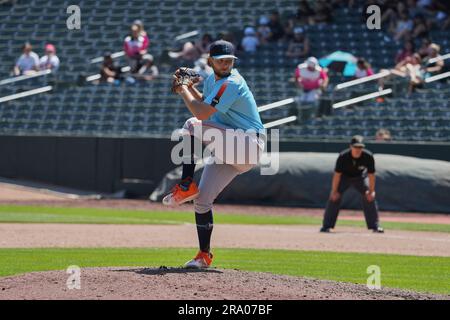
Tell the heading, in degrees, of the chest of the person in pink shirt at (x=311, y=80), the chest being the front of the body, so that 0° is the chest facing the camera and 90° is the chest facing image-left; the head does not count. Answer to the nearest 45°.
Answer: approximately 0°

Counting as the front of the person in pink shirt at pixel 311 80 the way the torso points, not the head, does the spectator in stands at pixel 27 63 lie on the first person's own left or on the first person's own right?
on the first person's own right

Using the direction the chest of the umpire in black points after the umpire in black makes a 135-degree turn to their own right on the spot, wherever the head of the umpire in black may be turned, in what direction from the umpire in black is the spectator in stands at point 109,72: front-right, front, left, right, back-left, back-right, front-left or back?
front

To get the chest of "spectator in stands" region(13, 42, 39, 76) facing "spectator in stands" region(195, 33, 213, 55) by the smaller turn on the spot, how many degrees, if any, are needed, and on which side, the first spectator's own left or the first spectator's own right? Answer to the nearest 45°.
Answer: approximately 45° to the first spectator's own left

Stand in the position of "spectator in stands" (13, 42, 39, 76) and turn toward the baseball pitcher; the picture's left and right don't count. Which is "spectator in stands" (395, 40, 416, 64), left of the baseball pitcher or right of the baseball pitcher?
left

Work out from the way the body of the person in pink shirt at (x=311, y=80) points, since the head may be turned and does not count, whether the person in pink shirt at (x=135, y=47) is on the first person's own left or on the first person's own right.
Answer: on the first person's own right

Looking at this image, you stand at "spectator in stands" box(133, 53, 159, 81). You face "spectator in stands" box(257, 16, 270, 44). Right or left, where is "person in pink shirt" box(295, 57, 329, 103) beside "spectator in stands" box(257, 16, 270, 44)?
right

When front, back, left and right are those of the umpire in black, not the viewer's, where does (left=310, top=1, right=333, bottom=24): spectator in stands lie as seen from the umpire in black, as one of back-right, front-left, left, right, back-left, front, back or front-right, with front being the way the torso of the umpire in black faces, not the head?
back
